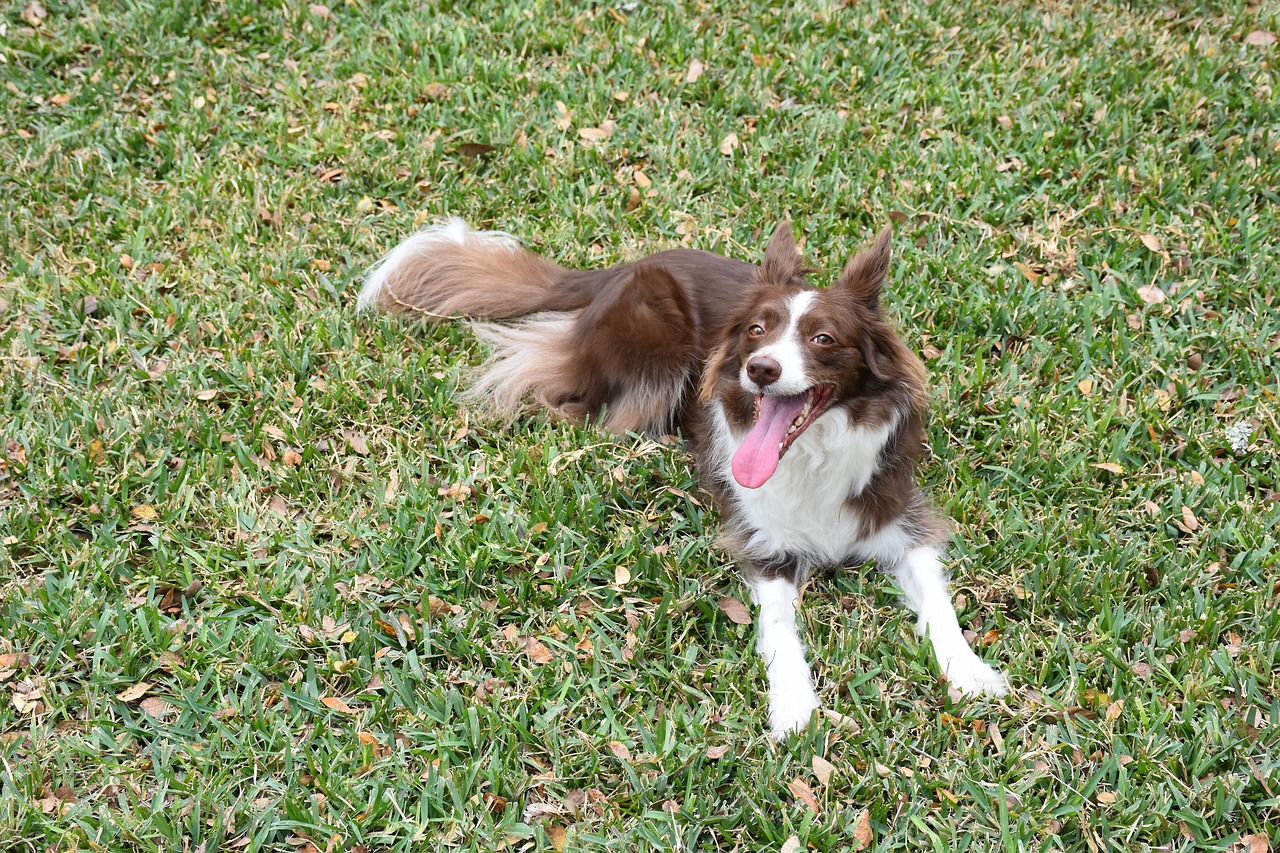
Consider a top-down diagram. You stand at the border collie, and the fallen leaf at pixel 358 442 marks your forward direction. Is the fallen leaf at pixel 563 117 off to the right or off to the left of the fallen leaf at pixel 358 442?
right

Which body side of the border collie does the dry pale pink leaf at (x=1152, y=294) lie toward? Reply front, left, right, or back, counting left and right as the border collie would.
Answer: left

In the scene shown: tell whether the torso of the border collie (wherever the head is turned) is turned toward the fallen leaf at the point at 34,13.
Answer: no

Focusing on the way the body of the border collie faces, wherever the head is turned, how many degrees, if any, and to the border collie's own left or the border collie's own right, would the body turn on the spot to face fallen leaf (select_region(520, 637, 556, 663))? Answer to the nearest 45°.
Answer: approximately 90° to the border collie's own right

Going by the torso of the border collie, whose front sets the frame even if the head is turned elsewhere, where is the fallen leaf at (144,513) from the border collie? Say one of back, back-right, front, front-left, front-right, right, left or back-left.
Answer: back-right

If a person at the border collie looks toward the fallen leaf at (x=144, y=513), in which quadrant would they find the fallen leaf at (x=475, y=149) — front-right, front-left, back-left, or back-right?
front-right

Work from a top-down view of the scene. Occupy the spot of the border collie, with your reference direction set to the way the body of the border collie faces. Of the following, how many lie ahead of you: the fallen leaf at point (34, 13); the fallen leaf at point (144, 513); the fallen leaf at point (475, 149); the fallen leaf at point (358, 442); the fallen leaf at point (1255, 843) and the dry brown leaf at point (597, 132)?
1

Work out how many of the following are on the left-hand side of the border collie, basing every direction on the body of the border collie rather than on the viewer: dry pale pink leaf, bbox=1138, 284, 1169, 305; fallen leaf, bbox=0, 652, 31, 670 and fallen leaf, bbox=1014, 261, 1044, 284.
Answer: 2

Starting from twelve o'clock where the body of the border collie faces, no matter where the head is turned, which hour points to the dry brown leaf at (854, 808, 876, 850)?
The dry brown leaf is roughly at 1 o'clock from the border collie.

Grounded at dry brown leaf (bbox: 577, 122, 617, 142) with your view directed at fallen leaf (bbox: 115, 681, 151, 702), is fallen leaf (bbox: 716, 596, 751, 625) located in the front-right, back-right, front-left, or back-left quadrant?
front-left

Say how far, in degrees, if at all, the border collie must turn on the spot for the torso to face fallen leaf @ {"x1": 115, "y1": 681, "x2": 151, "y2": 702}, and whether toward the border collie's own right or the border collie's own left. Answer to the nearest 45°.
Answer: approximately 90° to the border collie's own right

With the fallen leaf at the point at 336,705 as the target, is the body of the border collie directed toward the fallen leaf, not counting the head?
no

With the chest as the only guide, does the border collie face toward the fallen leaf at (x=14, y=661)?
no

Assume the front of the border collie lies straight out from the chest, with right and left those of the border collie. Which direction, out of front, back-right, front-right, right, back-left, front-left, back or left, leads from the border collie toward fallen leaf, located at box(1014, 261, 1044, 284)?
left

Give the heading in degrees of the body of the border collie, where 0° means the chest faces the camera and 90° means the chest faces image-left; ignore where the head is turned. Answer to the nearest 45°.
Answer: approximately 315°

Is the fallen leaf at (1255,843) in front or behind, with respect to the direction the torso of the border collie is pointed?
in front

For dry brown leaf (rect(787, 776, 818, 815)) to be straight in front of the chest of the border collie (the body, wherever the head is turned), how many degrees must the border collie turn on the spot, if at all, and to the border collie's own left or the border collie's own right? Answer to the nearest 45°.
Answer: approximately 45° to the border collie's own right
